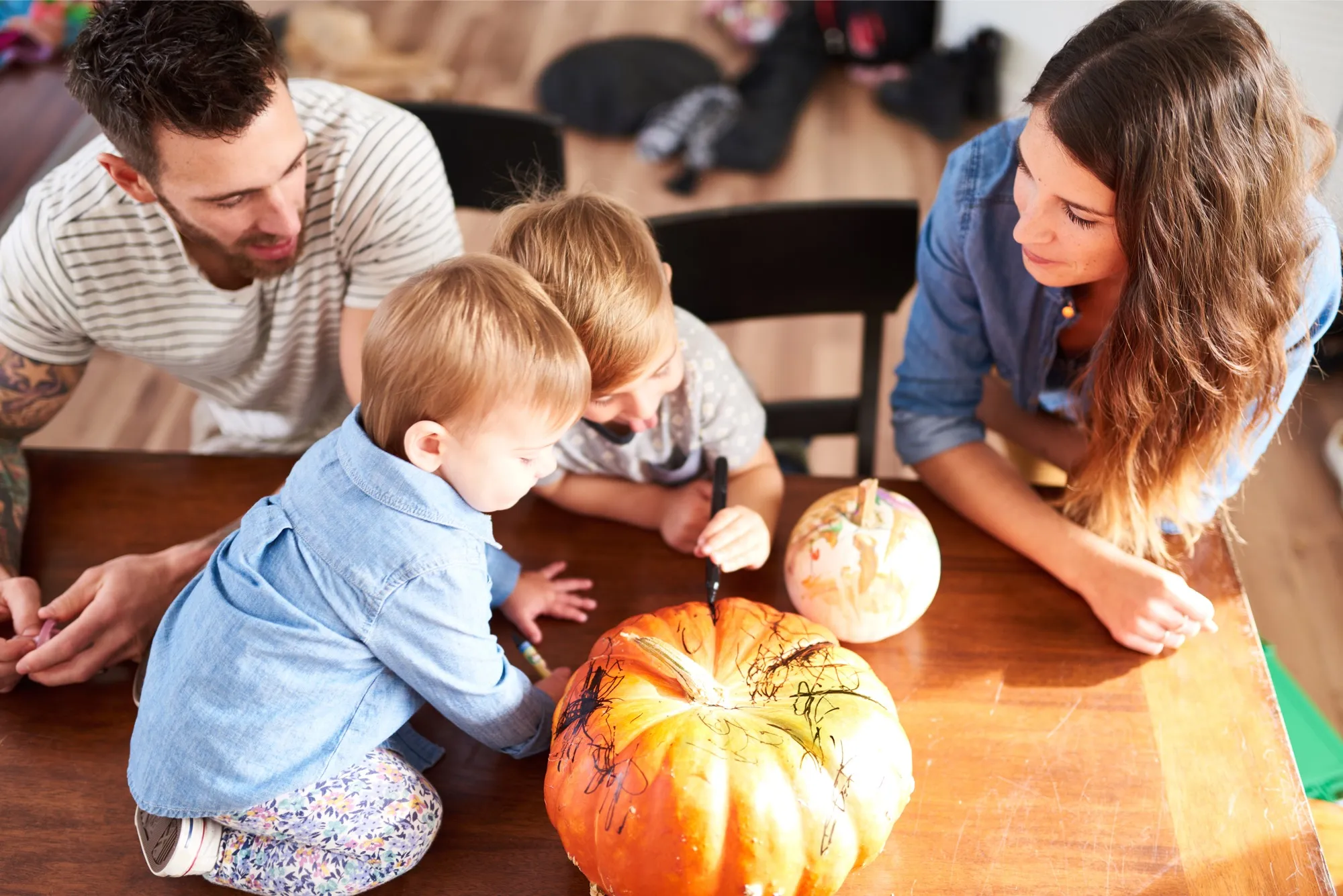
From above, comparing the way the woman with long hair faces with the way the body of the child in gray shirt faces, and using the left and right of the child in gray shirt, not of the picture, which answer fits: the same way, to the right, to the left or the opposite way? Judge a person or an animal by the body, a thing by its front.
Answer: to the right

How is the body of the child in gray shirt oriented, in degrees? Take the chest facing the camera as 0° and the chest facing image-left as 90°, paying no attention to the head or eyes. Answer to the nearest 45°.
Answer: approximately 0°

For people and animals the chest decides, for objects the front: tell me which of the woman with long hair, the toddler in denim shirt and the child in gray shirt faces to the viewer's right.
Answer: the toddler in denim shirt

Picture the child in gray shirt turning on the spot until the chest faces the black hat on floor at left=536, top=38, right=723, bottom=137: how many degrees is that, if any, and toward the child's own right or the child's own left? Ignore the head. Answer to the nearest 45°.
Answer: approximately 180°

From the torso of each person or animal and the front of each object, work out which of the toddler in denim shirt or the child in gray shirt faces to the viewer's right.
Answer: the toddler in denim shirt

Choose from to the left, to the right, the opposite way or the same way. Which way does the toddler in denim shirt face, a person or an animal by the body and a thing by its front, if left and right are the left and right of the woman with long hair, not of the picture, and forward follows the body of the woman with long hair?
the opposite way

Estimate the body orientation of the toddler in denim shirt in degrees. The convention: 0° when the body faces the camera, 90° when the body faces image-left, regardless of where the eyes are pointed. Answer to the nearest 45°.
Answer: approximately 270°

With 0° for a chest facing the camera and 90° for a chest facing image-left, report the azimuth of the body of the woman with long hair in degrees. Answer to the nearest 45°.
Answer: approximately 45°

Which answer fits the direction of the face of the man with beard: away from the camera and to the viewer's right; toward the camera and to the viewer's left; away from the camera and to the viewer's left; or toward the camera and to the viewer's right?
toward the camera and to the viewer's right
